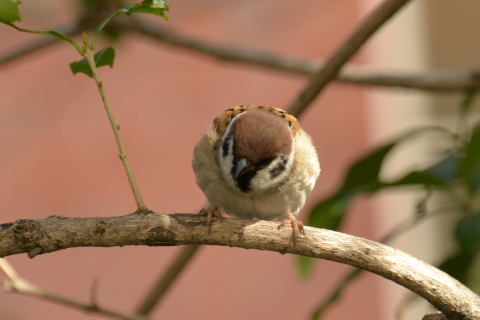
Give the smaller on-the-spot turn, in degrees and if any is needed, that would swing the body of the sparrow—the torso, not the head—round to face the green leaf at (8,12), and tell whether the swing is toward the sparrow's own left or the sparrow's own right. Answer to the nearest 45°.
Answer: approximately 45° to the sparrow's own right

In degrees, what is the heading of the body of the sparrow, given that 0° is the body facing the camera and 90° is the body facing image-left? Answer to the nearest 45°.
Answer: approximately 0°

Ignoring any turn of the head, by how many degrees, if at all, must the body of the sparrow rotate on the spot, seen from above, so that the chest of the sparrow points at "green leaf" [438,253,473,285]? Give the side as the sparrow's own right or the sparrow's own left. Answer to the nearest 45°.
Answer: approximately 135° to the sparrow's own left

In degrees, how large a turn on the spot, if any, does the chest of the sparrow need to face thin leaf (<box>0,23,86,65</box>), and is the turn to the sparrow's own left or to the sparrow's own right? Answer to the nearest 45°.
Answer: approximately 90° to the sparrow's own right
